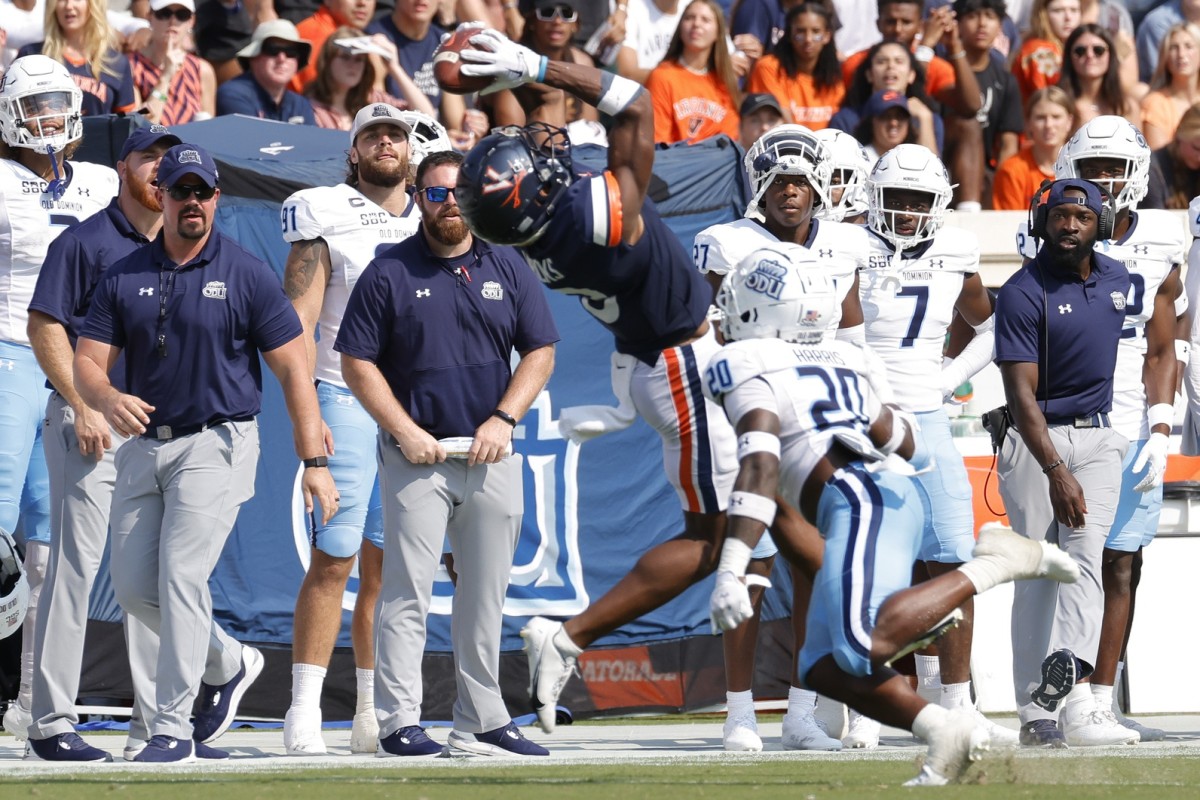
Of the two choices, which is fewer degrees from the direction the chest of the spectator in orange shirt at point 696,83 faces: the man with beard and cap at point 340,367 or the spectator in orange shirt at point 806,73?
the man with beard and cap

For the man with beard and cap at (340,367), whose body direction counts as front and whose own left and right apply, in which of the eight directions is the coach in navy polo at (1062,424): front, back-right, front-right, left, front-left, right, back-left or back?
left

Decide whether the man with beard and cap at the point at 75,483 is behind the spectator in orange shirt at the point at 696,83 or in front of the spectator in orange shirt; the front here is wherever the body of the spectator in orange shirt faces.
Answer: in front

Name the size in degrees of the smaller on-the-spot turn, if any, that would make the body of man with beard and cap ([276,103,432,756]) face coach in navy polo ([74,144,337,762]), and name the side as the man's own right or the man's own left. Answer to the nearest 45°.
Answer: approximately 45° to the man's own right

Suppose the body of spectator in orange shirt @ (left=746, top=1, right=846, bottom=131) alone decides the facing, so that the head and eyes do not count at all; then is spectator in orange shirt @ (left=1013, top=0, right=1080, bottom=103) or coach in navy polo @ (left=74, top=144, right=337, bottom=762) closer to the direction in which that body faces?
the coach in navy polo

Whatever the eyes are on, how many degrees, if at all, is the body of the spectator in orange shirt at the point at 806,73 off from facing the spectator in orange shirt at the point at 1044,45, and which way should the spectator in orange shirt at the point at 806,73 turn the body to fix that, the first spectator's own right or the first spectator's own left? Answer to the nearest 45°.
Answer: approximately 135° to the first spectator's own left

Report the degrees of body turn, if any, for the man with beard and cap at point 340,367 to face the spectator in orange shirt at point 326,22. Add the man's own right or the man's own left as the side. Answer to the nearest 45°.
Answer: approximately 180°

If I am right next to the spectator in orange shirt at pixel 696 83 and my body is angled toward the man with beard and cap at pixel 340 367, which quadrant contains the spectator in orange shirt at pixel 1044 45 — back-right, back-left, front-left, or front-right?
back-left

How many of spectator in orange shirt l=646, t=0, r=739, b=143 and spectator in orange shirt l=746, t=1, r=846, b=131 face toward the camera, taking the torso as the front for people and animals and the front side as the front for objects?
2

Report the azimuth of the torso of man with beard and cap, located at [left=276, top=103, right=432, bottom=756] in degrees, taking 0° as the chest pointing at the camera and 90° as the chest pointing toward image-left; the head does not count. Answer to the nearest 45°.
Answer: approximately 0°

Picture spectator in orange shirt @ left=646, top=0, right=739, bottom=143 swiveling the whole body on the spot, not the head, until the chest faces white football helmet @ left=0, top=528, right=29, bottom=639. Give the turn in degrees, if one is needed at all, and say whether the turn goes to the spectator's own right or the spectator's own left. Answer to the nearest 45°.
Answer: approximately 45° to the spectator's own right

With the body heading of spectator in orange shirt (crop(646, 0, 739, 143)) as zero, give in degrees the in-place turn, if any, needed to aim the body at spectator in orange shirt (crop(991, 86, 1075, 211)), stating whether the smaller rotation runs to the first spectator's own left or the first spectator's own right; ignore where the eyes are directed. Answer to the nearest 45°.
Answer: approximately 90° to the first spectator's own left
